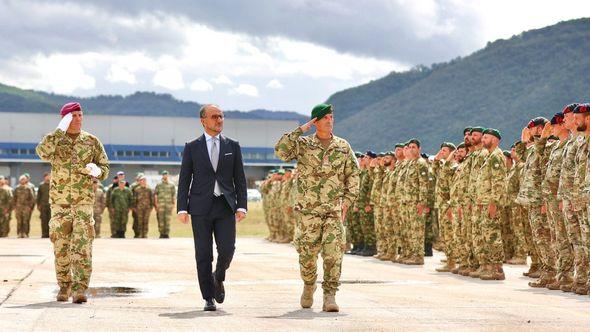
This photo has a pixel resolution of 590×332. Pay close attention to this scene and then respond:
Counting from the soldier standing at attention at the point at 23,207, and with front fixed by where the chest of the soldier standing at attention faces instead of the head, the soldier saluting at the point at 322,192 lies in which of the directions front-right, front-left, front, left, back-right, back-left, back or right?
front

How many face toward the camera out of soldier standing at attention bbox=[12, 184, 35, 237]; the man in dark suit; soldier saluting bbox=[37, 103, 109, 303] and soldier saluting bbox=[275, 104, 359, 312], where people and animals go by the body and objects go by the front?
4

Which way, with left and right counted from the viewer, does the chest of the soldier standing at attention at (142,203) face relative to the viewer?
facing the viewer

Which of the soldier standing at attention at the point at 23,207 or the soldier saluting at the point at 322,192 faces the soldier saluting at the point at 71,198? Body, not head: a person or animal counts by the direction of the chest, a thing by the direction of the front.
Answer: the soldier standing at attention

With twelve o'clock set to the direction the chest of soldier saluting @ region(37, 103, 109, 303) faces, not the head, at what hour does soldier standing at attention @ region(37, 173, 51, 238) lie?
The soldier standing at attention is roughly at 6 o'clock from the soldier saluting.

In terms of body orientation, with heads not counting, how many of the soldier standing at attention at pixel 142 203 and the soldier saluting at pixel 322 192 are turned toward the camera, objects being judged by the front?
2

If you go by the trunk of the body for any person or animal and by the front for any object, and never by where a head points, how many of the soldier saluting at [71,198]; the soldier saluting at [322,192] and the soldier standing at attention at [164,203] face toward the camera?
3

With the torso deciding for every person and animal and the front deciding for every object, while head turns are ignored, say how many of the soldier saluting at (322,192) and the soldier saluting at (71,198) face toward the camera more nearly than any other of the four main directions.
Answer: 2

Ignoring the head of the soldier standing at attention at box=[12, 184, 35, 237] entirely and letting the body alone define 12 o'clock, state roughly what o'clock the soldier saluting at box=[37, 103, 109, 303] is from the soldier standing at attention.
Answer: The soldier saluting is roughly at 12 o'clock from the soldier standing at attention.

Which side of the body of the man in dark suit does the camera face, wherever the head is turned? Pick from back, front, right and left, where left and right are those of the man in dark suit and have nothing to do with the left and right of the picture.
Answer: front

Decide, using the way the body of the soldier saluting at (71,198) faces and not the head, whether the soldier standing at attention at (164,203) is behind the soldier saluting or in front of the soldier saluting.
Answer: behind
